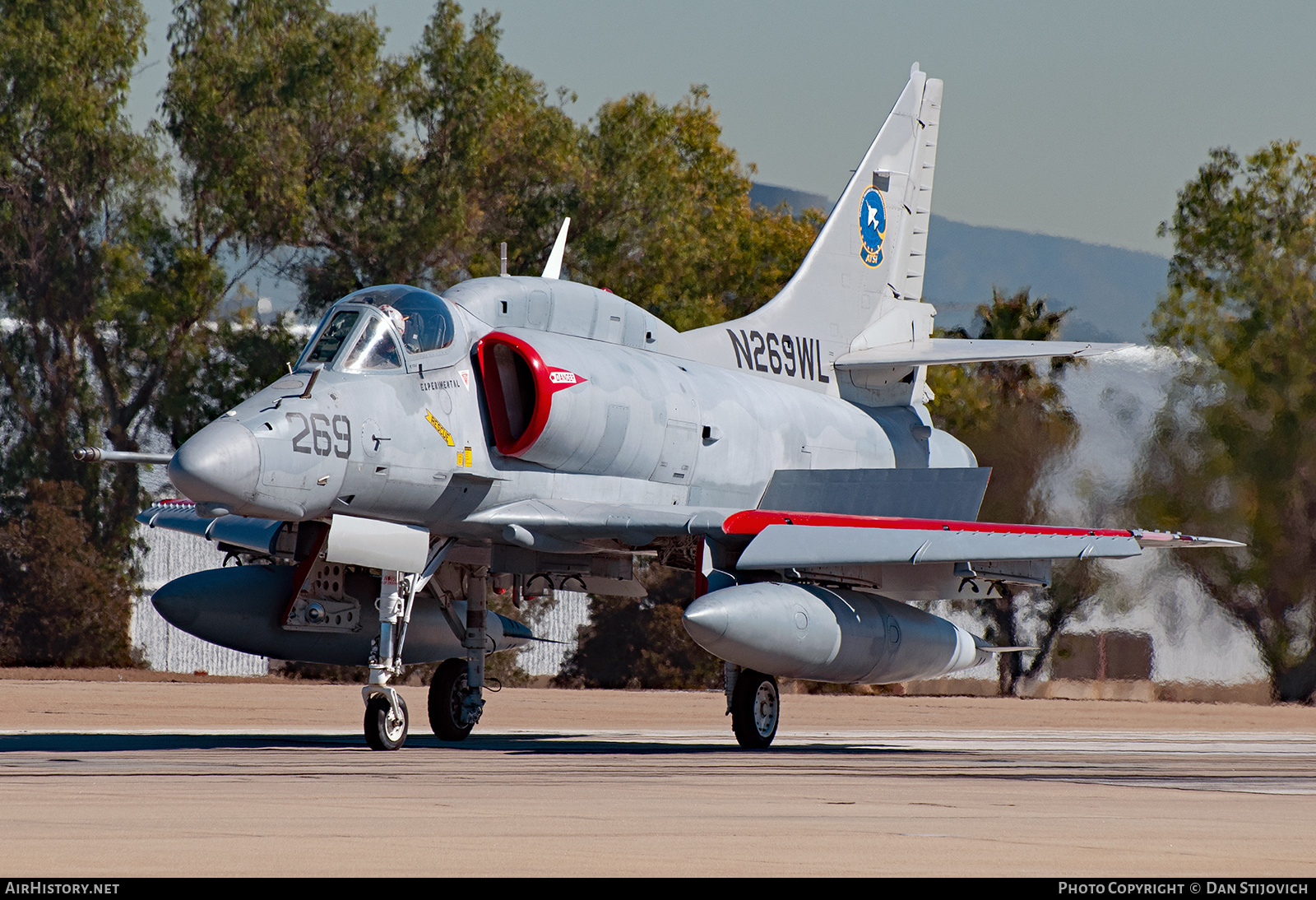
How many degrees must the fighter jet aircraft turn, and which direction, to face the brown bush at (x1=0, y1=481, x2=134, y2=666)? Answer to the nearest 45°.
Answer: approximately 90° to its right

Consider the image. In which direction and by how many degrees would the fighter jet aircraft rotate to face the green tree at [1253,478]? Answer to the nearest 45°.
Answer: approximately 180°

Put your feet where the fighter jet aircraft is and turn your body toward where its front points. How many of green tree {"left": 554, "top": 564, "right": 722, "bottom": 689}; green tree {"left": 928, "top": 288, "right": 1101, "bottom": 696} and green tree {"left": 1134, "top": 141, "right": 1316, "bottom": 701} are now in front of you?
0

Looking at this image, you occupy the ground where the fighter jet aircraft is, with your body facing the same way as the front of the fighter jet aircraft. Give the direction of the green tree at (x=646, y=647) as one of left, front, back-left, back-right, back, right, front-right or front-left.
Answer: back-right

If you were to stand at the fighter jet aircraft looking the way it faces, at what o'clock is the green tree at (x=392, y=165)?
The green tree is roughly at 4 o'clock from the fighter jet aircraft.

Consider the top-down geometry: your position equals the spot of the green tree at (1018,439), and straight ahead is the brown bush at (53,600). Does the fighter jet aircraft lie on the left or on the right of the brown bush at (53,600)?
left

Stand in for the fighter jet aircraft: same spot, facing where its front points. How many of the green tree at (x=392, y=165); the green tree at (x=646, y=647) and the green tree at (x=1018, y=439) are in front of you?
0

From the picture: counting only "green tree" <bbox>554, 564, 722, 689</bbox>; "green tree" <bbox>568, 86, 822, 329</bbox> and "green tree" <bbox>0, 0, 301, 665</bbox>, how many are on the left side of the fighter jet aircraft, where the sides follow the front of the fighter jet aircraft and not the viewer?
0

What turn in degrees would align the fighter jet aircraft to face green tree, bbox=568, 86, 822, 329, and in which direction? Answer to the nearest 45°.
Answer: approximately 135° to its right

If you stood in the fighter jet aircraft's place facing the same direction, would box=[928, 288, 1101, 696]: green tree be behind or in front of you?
behind

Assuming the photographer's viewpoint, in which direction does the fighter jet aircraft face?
facing the viewer and to the left of the viewer
